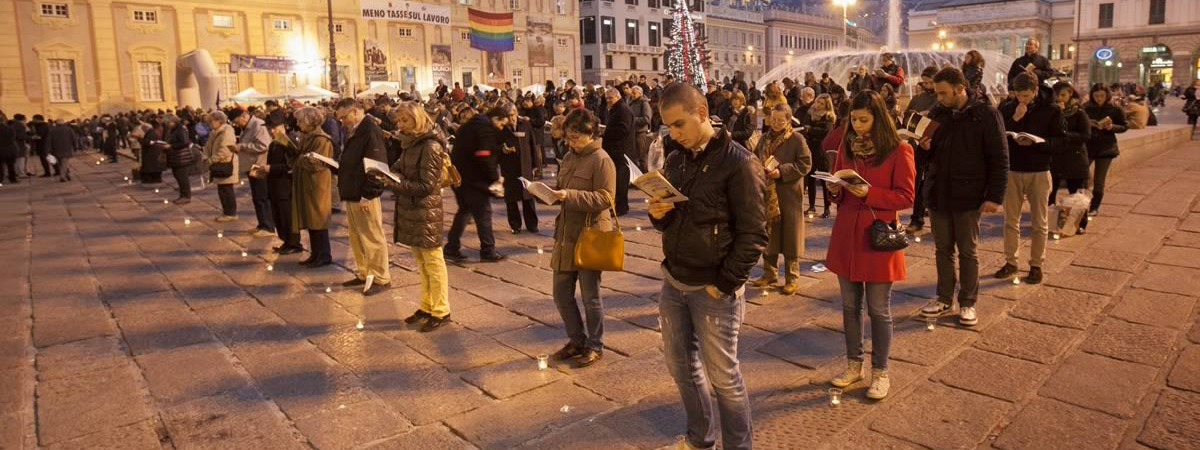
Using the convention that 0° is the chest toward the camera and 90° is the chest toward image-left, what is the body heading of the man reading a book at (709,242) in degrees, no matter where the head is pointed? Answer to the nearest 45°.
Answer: approximately 45°

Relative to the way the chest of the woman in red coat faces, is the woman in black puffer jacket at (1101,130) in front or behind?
behind

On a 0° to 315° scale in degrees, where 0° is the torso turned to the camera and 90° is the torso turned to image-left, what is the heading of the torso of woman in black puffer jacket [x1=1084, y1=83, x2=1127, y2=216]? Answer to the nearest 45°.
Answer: approximately 0°

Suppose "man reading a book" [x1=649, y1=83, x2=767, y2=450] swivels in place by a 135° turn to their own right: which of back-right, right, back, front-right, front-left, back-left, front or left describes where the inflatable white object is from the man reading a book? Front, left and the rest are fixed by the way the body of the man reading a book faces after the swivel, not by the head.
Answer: front-left

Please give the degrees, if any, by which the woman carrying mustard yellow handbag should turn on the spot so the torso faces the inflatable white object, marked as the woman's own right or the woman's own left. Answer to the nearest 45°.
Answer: approximately 90° to the woman's own right

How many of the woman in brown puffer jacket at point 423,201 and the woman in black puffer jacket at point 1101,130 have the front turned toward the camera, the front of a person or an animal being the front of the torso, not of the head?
1

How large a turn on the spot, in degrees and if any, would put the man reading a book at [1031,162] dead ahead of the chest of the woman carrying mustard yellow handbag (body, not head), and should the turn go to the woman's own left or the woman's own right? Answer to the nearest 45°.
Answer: approximately 180°

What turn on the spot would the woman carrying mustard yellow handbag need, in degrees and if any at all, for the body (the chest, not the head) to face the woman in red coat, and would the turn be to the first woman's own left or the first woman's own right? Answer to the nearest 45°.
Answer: approximately 90° to the first woman's own left

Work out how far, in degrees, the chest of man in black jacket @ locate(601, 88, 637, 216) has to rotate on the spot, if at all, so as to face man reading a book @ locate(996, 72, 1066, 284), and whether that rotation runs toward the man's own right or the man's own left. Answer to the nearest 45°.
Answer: approximately 135° to the man's own left

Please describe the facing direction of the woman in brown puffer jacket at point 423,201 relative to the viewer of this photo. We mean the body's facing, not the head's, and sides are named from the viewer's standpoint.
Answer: facing to the left of the viewer
